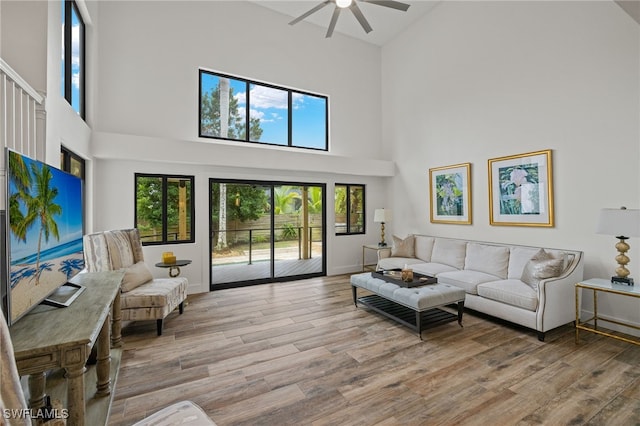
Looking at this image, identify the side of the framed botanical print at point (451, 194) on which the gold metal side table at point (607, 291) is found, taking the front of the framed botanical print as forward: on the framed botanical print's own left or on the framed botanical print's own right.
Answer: on the framed botanical print's own left

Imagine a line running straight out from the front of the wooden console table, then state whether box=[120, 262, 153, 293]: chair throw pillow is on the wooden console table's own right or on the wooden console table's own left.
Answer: on the wooden console table's own left

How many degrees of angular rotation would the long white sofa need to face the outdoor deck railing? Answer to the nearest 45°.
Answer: approximately 45° to its right

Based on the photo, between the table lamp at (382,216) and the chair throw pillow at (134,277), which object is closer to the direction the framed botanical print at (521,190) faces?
the chair throw pillow

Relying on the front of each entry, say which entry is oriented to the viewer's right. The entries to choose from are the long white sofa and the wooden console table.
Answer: the wooden console table

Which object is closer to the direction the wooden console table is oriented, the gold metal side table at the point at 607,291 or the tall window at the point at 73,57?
the gold metal side table

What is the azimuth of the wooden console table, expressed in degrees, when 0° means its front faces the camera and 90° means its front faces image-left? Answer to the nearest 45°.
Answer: approximately 270°

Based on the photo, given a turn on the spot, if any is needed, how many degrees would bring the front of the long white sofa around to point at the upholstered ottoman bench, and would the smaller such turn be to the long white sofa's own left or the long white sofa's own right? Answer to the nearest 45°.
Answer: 0° — it already faces it

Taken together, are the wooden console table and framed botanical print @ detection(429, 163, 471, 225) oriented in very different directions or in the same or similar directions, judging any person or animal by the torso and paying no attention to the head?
very different directions

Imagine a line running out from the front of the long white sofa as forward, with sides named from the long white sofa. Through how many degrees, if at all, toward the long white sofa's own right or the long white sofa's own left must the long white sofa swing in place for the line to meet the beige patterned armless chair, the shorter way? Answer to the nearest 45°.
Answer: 0° — it already faces it

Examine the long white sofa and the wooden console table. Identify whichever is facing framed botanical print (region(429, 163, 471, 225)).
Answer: the wooden console table

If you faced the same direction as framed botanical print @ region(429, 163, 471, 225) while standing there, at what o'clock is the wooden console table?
The wooden console table is roughly at 11 o'clock from the framed botanical print.

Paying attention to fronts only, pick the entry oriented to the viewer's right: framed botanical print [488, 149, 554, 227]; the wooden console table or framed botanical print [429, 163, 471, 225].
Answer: the wooden console table

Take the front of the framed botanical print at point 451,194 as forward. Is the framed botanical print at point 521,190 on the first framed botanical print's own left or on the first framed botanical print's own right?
on the first framed botanical print's own left

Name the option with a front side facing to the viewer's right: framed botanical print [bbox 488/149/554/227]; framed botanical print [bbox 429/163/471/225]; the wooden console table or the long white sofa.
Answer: the wooden console table
